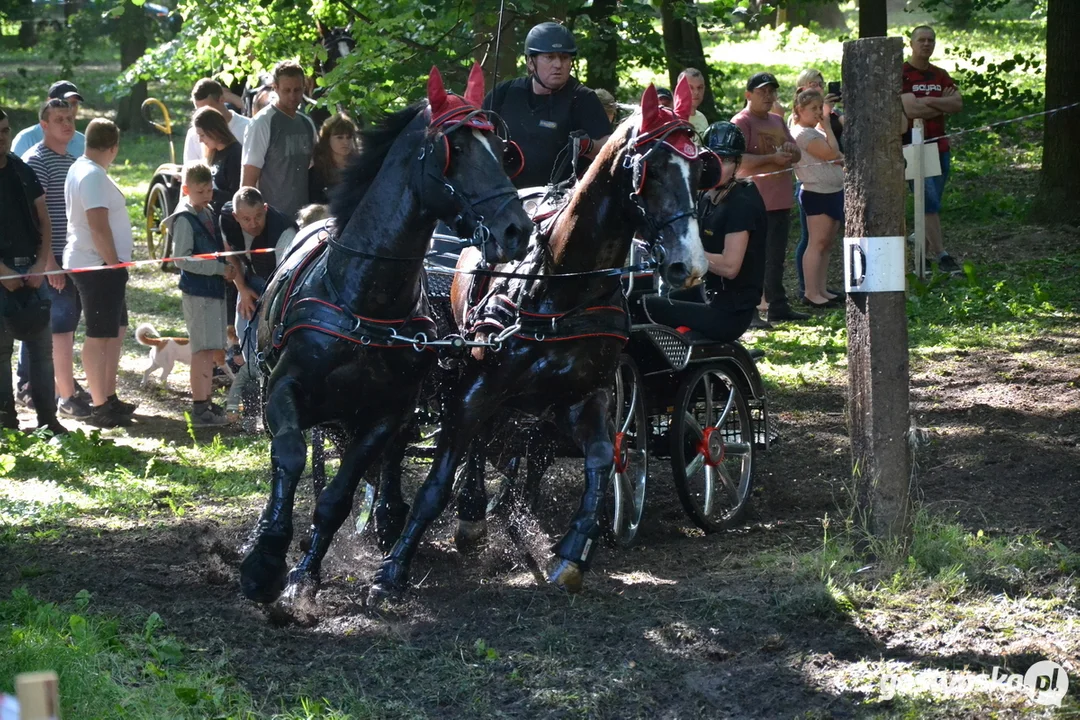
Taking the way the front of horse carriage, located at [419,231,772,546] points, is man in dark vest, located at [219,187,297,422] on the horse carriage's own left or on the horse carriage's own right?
on the horse carriage's own right

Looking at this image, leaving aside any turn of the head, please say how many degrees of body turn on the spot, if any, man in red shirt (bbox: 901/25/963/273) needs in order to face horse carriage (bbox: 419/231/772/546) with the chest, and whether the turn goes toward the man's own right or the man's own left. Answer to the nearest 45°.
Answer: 0° — they already face it

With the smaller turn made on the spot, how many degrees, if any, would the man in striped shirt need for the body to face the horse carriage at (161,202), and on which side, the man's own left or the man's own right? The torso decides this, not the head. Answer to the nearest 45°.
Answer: approximately 135° to the man's own left

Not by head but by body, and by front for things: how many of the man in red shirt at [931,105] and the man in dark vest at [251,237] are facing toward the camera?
2

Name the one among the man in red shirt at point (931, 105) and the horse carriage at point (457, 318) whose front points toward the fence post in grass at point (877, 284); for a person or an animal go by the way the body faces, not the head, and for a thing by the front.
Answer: the man in red shirt

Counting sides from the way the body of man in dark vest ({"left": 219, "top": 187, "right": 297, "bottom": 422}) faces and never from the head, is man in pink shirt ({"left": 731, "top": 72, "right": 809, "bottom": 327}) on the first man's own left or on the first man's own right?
on the first man's own left

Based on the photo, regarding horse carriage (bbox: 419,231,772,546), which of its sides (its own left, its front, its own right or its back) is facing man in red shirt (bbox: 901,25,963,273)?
back

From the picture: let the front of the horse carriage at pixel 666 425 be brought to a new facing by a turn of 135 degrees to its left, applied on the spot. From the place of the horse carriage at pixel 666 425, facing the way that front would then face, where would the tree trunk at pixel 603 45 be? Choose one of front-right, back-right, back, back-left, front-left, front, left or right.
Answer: left

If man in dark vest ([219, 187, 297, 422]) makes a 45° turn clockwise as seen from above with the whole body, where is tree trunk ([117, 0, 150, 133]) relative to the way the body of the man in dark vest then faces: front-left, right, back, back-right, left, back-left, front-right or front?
back-right

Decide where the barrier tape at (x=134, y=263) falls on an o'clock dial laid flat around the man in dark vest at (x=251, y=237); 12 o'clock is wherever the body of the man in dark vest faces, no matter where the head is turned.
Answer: The barrier tape is roughly at 2 o'clock from the man in dark vest.
